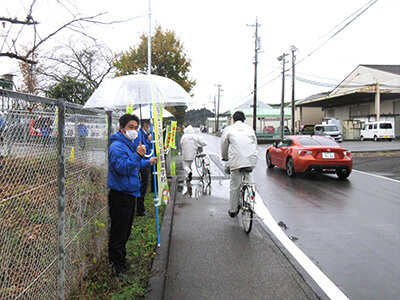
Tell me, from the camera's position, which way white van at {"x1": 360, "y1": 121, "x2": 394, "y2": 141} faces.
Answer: facing away from the viewer and to the left of the viewer

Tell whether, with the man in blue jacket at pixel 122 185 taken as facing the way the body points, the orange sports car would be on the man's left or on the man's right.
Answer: on the man's left

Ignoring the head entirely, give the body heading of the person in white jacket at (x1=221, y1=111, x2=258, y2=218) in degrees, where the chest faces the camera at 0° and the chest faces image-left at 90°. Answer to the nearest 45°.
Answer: approximately 180°

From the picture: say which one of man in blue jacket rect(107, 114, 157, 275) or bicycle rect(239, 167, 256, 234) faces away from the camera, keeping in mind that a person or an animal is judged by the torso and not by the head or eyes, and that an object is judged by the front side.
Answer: the bicycle

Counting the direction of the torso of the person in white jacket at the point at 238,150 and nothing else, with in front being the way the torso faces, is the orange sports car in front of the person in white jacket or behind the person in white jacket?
in front

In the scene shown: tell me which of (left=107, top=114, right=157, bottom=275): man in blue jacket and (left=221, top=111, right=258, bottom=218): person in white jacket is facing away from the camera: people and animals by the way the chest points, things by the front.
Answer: the person in white jacket

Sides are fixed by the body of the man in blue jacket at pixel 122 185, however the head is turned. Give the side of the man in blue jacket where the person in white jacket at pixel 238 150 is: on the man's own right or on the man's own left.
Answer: on the man's own left

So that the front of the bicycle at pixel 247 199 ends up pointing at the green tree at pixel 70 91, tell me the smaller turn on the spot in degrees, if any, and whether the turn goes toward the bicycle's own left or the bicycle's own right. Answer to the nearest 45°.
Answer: approximately 45° to the bicycle's own left

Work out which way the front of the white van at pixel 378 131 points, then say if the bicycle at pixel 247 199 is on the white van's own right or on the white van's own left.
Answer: on the white van's own left

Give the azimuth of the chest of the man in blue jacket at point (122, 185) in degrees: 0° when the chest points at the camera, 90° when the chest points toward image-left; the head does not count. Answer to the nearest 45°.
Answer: approximately 315°

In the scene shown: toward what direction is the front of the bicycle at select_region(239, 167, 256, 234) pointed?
away from the camera

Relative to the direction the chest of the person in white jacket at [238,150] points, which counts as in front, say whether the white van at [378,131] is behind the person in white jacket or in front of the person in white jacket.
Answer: in front

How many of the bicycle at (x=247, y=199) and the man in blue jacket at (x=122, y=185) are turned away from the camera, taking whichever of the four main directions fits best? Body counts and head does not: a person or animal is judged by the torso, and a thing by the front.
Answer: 1
